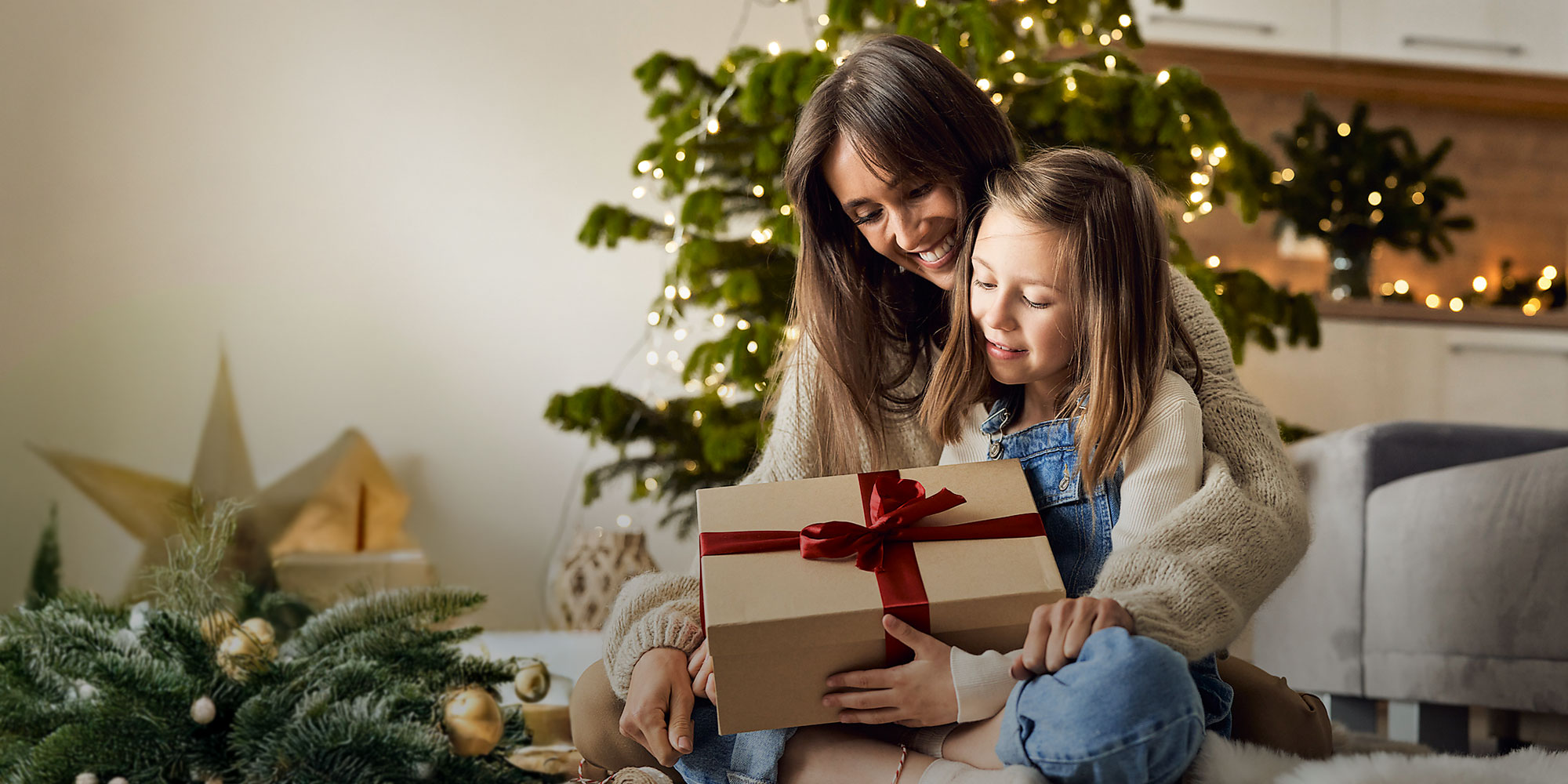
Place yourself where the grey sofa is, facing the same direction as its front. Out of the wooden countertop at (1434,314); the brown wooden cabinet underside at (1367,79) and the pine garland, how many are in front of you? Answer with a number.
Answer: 1

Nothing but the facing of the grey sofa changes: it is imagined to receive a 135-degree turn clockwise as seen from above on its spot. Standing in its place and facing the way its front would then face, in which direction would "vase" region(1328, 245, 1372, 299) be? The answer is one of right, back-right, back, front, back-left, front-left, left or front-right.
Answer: front

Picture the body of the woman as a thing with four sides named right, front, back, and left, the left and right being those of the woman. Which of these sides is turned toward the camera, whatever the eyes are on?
front

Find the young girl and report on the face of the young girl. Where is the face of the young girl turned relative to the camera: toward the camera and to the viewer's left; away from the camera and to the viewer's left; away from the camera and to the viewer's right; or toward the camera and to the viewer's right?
toward the camera and to the viewer's left

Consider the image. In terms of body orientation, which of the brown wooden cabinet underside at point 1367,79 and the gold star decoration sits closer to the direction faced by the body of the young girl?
the gold star decoration

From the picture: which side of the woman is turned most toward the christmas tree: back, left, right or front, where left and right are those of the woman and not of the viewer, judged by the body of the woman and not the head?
back

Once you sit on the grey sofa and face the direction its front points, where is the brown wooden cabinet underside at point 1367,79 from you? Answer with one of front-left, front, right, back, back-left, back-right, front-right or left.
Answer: back-right

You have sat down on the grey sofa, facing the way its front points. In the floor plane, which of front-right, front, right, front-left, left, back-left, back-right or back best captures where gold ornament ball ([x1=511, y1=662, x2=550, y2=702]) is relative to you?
front

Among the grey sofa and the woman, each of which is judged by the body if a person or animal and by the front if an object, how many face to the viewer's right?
0

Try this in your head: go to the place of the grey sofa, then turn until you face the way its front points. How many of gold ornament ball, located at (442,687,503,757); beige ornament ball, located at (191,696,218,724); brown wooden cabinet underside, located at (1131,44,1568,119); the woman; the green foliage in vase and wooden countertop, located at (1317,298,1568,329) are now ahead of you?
3

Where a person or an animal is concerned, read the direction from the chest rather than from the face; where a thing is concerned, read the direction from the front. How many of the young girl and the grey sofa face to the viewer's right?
0
